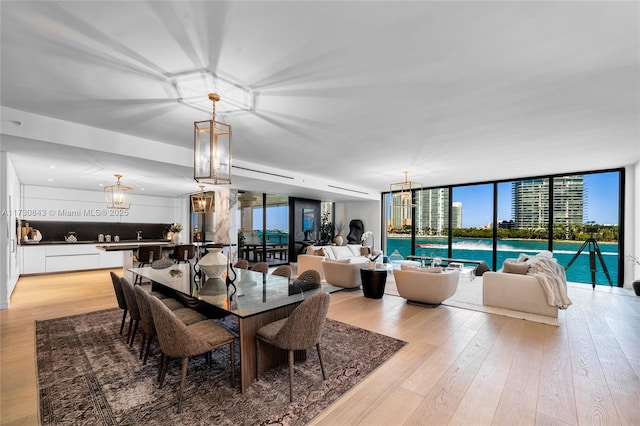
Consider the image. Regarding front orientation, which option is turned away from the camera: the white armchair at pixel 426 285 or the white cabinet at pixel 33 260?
the white armchair

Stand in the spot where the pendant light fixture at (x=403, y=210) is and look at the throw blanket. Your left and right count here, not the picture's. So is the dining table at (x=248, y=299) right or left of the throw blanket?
right

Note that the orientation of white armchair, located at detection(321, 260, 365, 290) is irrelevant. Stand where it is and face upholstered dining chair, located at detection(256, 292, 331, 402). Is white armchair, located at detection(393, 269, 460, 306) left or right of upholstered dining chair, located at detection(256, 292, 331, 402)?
left

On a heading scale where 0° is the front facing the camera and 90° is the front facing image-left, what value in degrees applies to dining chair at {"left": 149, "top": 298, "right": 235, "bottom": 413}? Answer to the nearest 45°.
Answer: approximately 225°

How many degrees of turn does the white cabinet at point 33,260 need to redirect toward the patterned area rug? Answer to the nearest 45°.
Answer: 0° — it already faces it

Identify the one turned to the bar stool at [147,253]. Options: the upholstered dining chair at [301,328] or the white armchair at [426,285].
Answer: the upholstered dining chair

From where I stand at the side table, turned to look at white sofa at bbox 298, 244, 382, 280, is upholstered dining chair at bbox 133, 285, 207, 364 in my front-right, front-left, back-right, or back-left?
back-left

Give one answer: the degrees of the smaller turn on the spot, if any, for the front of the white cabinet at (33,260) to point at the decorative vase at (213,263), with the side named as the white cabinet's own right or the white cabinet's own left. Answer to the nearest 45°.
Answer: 0° — it already faces it

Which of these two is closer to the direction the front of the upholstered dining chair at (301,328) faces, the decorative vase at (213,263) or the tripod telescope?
the decorative vase

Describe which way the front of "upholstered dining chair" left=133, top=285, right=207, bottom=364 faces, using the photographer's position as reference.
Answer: facing away from the viewer and to the right of the viewer
